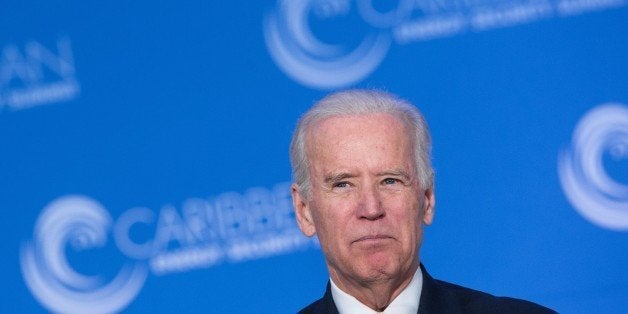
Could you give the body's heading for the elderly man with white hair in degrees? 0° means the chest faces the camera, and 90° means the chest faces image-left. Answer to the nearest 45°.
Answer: approximately 0°
